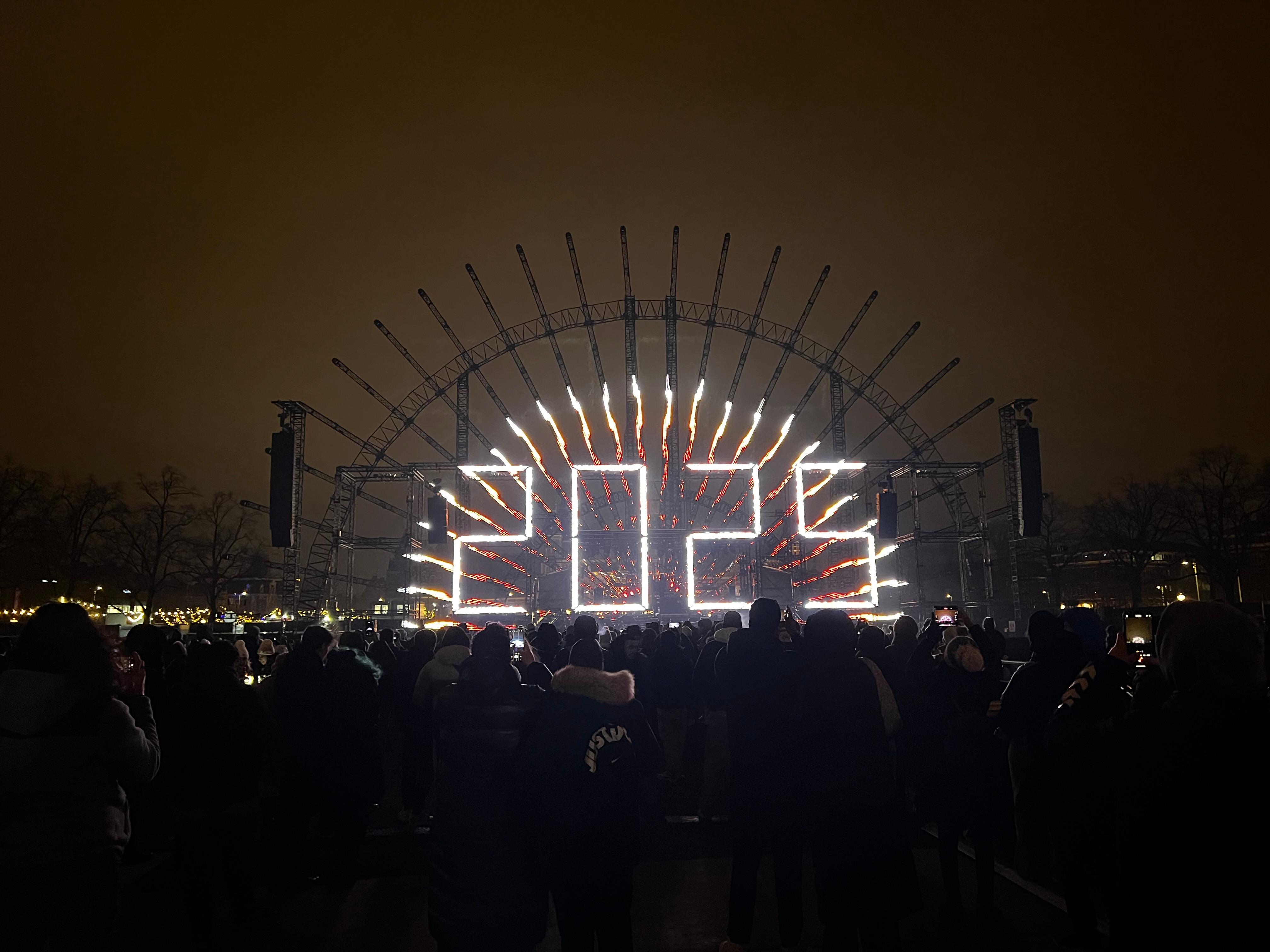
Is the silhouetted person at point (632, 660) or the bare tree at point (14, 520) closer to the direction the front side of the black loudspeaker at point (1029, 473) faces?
the silhouetted person

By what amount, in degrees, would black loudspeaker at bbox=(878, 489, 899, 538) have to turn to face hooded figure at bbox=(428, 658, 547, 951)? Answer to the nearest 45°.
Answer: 0° — it already faces them

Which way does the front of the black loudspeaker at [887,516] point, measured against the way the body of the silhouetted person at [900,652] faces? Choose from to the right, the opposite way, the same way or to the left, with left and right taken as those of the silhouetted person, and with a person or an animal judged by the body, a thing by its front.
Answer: the opposite way

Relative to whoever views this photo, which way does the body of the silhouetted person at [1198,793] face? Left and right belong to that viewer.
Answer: facing away from the viewer and to the left of the viewer

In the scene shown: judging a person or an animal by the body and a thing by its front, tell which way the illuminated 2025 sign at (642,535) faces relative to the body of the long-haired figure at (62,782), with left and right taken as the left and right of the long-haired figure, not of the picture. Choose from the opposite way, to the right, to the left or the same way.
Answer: the opposite way

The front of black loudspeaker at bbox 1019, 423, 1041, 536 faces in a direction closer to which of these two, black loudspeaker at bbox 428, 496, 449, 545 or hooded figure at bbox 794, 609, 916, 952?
the hooded figure

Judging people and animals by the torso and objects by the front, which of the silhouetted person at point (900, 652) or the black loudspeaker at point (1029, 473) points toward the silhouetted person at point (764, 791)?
the black loudspeaker

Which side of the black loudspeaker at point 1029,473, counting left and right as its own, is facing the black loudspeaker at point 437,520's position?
right

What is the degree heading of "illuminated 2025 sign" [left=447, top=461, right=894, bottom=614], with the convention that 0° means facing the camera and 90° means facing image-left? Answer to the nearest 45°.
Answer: approximately 0°

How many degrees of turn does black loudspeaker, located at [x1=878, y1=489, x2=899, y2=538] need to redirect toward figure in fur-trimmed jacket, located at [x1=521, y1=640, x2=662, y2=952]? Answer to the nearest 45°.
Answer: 0° — it already faces them

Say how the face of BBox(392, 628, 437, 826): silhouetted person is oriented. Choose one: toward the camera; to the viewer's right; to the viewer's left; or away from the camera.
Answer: away from the camera

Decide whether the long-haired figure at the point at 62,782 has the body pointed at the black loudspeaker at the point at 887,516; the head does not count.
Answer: yes

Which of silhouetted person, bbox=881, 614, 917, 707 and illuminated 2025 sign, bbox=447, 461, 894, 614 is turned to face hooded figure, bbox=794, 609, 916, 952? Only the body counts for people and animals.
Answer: the illuminated 2025 sign
